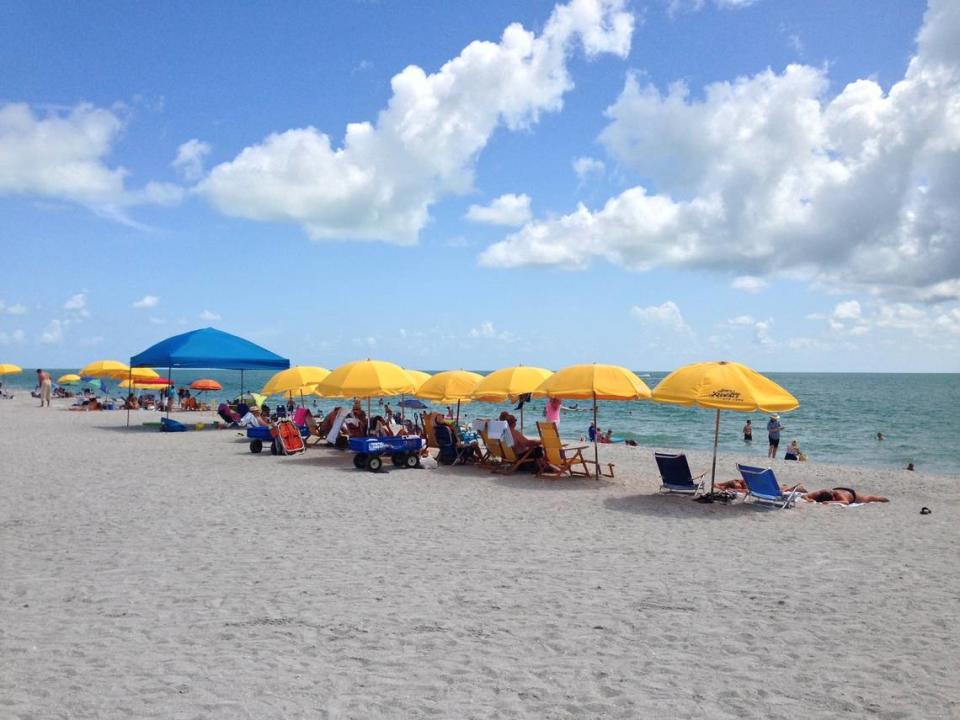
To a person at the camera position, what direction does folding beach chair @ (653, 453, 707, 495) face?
facing away from the viewer and to the right of the viewer

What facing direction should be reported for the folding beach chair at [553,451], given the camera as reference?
facing away from the viewer and to the right of the viewer

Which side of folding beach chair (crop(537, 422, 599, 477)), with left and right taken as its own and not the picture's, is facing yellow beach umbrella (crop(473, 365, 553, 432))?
left

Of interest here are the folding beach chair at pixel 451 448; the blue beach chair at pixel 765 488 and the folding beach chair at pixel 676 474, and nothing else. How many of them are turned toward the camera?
0

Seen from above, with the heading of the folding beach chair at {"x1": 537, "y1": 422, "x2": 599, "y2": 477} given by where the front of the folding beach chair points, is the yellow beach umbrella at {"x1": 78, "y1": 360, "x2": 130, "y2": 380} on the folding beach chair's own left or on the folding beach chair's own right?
on the folding beach chair's own left

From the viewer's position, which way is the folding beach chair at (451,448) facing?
facing away from the viewer and to the right of the viewer

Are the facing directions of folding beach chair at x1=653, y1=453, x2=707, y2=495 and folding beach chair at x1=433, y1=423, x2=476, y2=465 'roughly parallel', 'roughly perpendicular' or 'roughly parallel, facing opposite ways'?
roughly parallel

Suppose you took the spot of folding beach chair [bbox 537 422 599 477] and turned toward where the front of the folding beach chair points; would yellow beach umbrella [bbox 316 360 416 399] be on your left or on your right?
on your left

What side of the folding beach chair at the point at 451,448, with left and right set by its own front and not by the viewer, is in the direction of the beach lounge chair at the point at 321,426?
left

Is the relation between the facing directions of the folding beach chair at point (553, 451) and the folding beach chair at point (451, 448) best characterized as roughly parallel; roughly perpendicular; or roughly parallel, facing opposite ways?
roughly parallel

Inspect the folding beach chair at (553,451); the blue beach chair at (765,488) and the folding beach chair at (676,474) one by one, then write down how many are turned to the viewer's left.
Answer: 0

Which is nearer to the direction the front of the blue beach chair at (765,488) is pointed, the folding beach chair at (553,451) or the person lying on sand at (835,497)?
the person lying on sand

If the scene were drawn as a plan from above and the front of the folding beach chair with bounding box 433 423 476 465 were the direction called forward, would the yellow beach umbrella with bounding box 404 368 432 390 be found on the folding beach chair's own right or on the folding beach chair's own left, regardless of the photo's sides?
on the folding beach chair's own left
